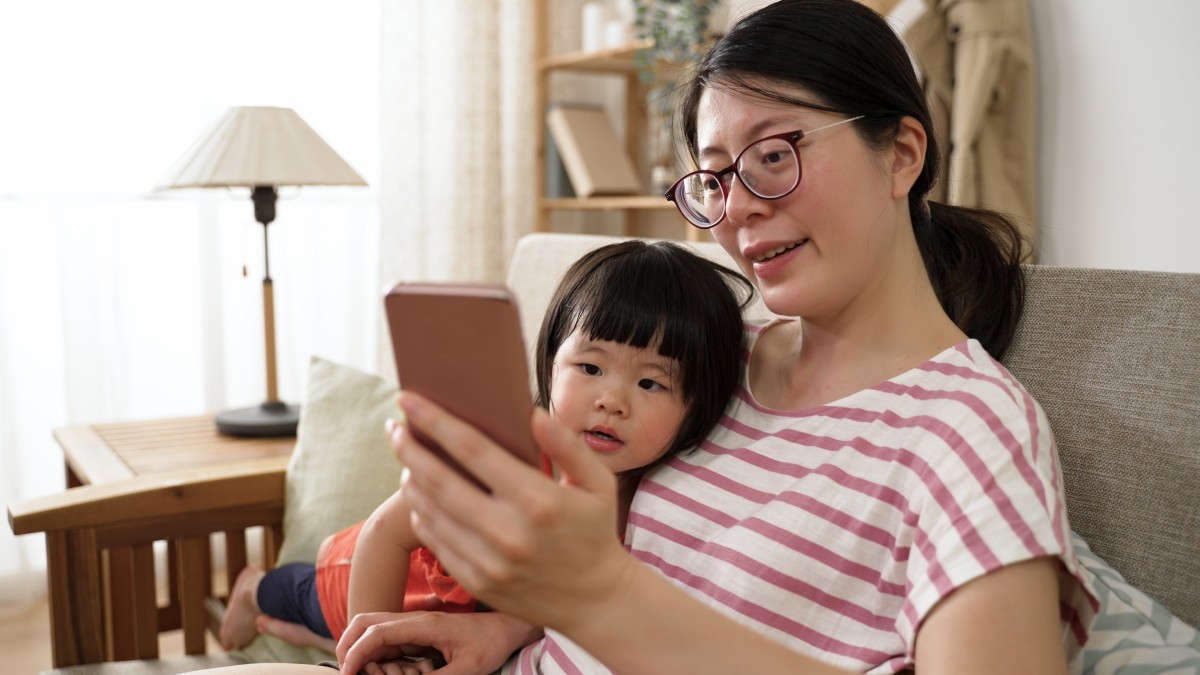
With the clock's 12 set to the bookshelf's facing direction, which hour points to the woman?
The woman is roughly at 12 o'clock from the bookshelf.

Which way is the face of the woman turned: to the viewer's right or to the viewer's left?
to the viewer's left

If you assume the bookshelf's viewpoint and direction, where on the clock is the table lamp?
The table lamp is roughly at 1 o'clock from the bookshelf.

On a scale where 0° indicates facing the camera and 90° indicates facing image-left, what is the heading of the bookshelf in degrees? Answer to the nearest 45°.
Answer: approximately 0°

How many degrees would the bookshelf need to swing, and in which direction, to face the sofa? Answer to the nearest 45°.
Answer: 0° — it already faces it

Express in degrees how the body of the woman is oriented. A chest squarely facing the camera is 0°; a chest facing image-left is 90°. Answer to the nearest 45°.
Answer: approximately 45°
